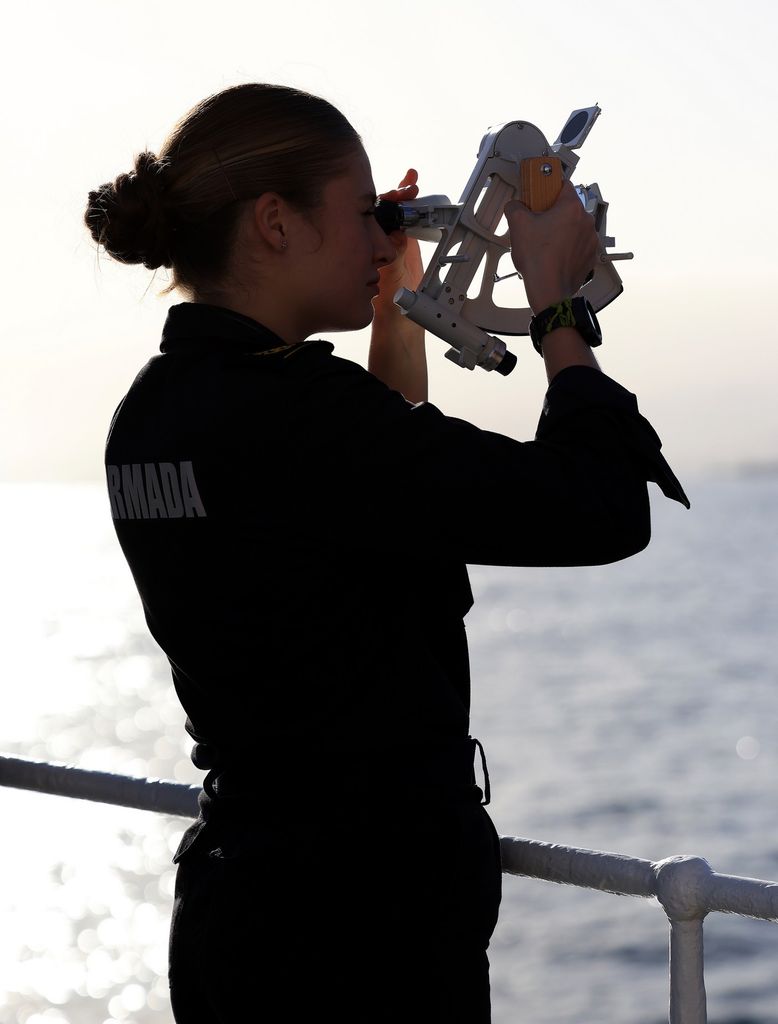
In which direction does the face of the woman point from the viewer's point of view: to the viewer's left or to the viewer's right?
to the viewer's right

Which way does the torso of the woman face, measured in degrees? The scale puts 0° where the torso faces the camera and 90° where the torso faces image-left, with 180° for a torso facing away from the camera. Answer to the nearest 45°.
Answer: approximately 225°
